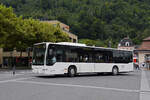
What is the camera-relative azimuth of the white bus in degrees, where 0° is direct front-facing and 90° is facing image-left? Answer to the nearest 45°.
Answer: approximately 45°
